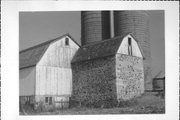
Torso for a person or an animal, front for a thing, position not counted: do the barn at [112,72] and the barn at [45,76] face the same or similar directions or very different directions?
same or similar directions

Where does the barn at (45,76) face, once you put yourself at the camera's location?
facing the viewer and to the right of the viewer

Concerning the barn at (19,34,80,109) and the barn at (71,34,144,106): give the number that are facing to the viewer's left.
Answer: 0
